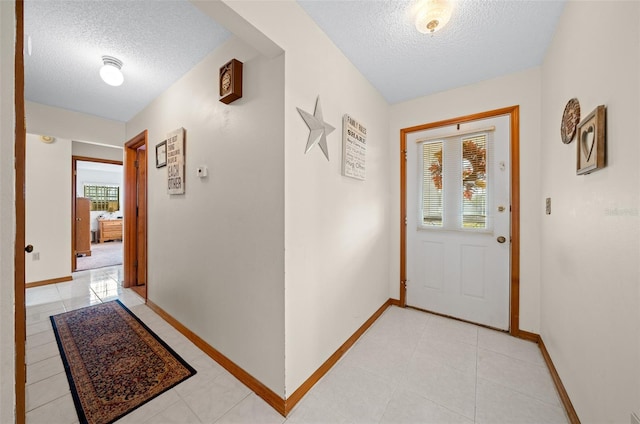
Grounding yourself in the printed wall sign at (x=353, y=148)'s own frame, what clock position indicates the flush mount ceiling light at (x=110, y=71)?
The flush mount ceiling light is roughly at 4 o'clock from the printed wall sign.

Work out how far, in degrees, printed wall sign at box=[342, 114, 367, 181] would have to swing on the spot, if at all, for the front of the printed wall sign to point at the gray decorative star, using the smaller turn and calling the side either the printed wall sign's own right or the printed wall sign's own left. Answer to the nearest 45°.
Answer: approximately 90° to the printed wall sign's own right

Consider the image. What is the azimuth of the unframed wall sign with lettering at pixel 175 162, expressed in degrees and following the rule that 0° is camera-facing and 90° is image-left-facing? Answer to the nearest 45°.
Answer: approximately 45°

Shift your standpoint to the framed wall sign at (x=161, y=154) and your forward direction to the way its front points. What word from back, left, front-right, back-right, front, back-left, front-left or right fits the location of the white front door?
left

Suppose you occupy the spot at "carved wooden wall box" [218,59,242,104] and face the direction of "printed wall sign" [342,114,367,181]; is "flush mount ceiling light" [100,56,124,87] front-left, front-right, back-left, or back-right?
back-left

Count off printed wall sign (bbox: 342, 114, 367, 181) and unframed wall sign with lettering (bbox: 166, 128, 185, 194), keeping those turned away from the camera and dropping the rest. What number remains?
0

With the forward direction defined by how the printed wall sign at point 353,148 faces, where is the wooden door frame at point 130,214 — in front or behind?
behind

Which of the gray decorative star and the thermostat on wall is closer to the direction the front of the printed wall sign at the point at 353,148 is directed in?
the gray decorative star

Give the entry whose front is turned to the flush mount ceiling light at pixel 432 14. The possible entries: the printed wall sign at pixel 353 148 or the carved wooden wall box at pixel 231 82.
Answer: the printed wall sign at pixel 353 148

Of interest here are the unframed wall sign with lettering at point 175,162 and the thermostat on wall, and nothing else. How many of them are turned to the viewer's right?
0

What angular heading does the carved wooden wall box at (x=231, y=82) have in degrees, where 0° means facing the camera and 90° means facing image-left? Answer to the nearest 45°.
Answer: approximately 45°

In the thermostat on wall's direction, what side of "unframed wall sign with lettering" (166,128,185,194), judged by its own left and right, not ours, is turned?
left

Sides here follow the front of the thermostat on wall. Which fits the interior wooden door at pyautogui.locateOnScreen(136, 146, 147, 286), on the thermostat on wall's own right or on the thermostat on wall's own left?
on the thermostat on wall's own right

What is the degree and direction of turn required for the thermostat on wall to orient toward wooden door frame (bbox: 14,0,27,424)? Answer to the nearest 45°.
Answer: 0° — it already faces it

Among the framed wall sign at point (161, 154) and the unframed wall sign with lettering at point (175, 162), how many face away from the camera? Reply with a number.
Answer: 0

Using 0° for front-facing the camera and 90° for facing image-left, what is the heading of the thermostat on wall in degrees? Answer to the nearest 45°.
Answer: approximately 45°

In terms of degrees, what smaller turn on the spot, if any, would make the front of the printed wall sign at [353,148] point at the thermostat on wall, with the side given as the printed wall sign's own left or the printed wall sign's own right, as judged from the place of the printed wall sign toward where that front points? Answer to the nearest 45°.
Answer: approximately 135° to the printed wall sign's own right
